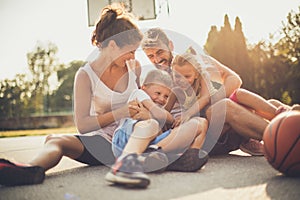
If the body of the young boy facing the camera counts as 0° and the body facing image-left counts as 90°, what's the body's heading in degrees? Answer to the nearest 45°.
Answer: approximately 315°

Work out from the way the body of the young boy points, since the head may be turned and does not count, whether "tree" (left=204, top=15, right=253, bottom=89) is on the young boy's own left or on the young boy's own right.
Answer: on the young boy's own left

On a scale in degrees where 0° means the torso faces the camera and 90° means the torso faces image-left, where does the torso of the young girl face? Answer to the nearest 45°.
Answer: approximately 45°

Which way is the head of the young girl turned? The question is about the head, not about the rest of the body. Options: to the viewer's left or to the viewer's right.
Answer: to the viewer's left

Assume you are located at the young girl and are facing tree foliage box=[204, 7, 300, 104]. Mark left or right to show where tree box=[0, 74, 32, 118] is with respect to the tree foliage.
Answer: left

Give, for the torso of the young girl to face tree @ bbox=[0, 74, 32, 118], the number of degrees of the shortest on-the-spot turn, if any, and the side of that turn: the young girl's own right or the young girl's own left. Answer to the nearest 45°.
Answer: approximately 90° to the young girl's own right

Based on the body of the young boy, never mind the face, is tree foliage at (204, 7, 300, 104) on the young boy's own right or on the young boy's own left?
on the young boy's own left

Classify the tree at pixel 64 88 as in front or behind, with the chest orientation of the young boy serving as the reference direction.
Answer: behind

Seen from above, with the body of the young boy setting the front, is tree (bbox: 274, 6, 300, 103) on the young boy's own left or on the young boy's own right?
on the young boy's own left
